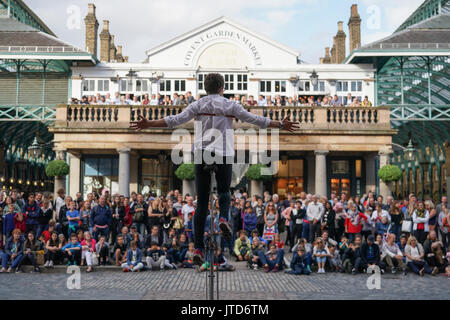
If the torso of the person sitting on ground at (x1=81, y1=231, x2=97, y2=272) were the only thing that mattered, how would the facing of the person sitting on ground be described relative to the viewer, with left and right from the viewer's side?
facing the viewer

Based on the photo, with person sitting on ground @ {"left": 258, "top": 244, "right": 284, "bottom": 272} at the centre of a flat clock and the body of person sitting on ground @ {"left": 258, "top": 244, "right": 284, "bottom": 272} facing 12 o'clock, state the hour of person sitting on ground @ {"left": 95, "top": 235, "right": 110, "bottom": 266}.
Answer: person sitting on ground @ {"left": 95, "top": 235, "right": 110, "bottom": 266} is roughly at 3 o'clock from person sitting on ground @ {"left": 258, "top": 244, "right": 284, "bottom": 272}.

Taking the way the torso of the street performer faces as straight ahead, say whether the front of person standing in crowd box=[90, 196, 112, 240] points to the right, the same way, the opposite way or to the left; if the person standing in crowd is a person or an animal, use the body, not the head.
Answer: the opposite way

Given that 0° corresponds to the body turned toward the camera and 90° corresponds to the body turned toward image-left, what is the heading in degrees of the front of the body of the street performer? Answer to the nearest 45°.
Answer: approximately 180°

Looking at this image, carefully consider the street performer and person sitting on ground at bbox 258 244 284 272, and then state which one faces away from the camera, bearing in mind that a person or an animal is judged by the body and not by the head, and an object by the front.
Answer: the street performer

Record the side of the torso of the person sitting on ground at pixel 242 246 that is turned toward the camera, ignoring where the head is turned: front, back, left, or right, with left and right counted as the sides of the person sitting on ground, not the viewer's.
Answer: front

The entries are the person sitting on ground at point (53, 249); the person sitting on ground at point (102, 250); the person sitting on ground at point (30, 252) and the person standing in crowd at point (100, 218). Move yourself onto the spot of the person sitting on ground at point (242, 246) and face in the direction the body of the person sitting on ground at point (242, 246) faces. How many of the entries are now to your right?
4

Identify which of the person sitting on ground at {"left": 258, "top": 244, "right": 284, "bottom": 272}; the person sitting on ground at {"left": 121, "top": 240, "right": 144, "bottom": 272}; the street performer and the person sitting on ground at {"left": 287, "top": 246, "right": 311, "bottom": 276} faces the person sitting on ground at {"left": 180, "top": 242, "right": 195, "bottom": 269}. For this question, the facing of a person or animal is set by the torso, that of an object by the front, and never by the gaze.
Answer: the street performer

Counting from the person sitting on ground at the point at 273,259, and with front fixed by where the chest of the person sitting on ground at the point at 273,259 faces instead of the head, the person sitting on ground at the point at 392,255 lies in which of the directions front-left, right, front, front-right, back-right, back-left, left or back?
left

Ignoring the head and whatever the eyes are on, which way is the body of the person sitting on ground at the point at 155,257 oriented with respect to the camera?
toward the camera

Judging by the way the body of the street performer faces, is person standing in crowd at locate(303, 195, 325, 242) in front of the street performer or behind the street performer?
in front

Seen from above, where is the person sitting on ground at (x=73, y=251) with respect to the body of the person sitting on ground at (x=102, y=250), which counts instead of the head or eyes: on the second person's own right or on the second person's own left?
on the second person's own right

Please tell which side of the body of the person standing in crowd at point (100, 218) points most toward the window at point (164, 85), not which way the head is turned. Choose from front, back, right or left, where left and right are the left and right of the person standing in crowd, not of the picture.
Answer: back

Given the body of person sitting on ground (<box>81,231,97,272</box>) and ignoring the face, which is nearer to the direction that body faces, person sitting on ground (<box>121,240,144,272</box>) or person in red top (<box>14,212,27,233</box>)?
the person sitting on ground

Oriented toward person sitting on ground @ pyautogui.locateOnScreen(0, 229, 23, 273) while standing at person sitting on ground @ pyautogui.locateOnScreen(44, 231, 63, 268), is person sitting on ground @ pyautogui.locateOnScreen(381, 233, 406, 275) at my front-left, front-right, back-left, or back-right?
back-left
